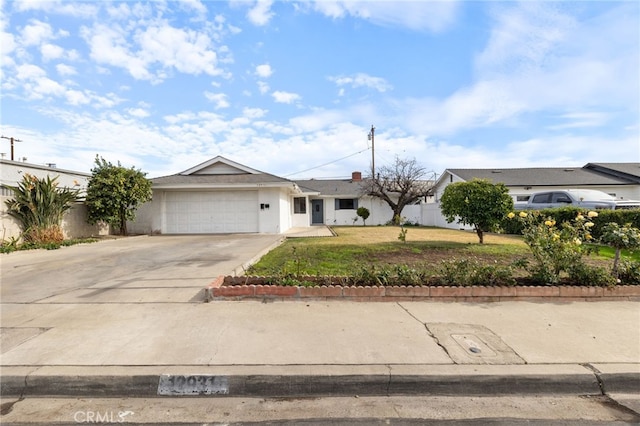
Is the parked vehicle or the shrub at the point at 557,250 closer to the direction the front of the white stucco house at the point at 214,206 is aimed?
the shrub

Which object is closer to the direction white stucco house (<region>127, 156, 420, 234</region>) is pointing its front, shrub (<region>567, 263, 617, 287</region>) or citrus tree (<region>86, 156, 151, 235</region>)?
the shrub

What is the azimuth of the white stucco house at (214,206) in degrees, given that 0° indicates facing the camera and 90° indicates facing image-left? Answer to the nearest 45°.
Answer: approximately 0°

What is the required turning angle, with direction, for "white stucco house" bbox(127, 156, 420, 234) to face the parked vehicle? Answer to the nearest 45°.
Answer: approximately 90° to its left
